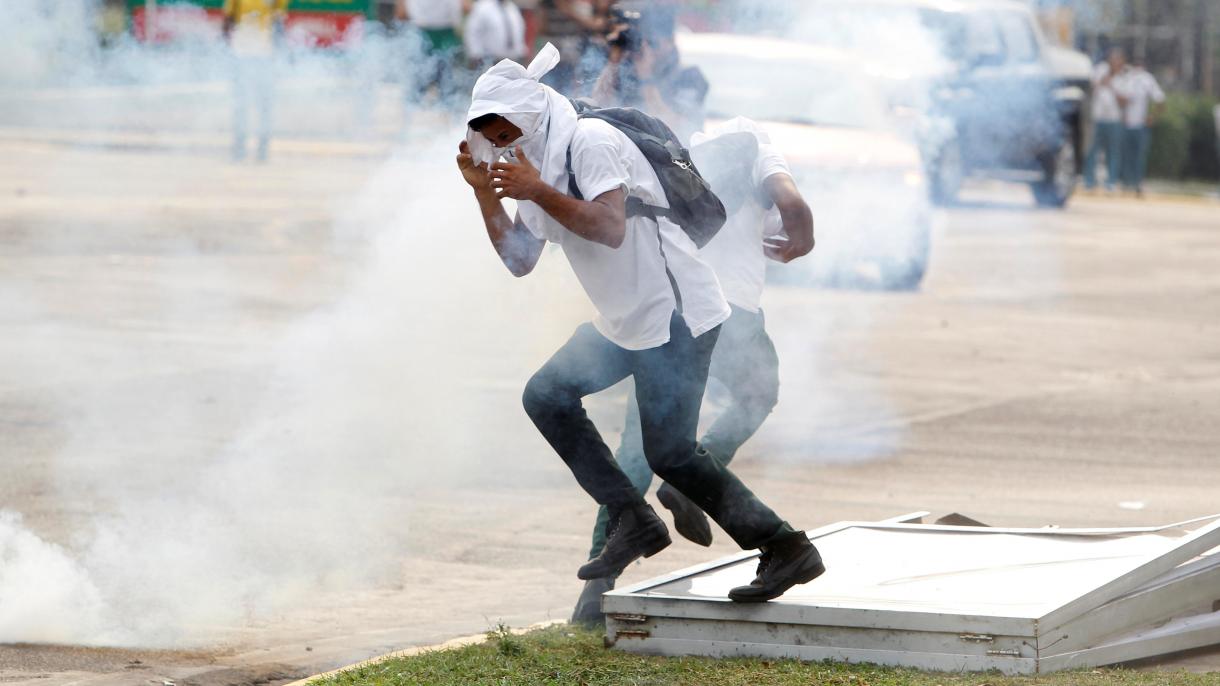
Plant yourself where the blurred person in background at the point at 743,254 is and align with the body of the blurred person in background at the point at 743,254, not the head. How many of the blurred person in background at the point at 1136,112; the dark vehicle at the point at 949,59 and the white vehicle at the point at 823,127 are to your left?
0

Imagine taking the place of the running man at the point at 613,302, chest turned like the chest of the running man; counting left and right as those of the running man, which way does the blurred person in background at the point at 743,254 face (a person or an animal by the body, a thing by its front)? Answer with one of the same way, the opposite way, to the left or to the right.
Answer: the same way

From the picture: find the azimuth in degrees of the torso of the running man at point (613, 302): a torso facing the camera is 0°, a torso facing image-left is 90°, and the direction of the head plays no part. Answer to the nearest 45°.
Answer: approximately 90°

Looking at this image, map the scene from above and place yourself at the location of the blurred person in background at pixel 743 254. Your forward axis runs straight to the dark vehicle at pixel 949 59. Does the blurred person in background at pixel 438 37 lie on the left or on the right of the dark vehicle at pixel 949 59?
left

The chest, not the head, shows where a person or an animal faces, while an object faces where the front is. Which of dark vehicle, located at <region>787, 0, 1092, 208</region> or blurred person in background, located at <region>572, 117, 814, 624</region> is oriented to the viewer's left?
the blurred person in background

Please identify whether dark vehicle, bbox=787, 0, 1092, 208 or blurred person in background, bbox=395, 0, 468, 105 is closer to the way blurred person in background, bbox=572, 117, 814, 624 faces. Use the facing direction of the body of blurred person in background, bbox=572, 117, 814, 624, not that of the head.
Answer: the blurred person in background

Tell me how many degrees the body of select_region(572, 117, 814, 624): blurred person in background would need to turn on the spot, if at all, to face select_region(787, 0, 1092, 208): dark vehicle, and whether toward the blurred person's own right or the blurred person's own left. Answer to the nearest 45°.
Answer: approximately 90° to the blurred person's own right

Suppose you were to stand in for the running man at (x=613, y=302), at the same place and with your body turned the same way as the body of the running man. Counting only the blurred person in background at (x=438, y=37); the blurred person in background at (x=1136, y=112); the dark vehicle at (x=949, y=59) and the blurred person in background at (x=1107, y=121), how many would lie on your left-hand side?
0

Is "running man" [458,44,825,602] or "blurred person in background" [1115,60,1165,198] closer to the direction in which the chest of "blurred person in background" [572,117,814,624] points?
the running man

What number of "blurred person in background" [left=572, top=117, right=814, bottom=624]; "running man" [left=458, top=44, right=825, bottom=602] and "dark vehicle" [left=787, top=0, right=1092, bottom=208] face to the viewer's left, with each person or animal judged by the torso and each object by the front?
2

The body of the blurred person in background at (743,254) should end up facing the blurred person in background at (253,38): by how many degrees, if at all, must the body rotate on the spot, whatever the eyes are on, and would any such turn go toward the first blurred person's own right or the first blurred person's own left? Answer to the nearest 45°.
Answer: approximately 45° to the first blurred person's own right

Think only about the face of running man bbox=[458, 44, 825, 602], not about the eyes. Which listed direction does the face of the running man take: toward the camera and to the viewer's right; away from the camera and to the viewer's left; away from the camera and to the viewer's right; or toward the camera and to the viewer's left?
toward the camera and to the viewer's left

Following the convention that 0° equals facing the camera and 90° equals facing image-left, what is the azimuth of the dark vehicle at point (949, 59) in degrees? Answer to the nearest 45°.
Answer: approximately 315°

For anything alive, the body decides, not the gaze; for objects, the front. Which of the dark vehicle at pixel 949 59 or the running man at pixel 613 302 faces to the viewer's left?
the running man

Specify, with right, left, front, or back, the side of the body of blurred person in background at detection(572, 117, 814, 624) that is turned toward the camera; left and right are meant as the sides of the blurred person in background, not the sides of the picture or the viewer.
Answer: left

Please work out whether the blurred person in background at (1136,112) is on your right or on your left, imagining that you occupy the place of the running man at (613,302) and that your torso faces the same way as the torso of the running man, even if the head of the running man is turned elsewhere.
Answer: on your right

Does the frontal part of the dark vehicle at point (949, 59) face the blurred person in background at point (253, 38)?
no
